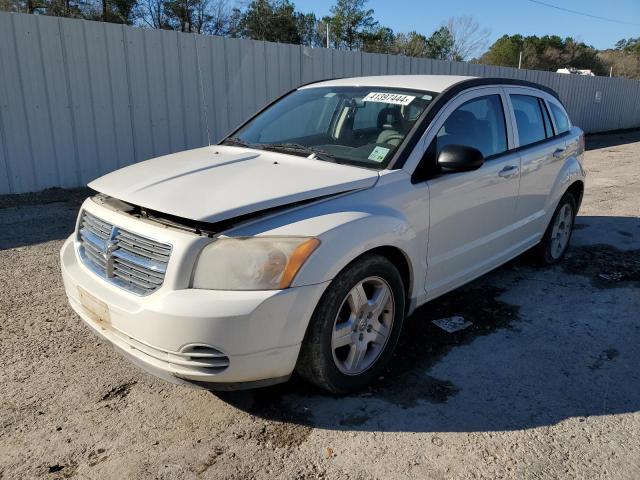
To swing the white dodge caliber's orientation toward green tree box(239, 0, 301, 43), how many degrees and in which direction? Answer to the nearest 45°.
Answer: approximately 135° to its right

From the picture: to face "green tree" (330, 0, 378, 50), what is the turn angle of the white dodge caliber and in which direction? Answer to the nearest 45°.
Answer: approximately 135° to its right

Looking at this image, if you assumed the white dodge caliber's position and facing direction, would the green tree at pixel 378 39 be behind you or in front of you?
behind

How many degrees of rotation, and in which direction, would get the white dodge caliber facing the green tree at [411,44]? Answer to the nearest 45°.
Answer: approximately 135° to its right

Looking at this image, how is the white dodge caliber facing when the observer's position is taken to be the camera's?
facing the viewer and to the left of the viewer

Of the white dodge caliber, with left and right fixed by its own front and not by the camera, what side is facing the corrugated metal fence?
right

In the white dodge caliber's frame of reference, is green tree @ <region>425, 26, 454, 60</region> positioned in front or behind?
behind
